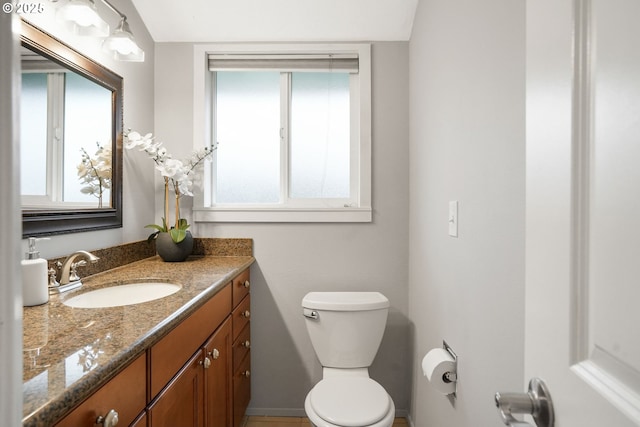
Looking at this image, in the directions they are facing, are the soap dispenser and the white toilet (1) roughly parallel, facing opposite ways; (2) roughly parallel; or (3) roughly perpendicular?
roughly perpendicular

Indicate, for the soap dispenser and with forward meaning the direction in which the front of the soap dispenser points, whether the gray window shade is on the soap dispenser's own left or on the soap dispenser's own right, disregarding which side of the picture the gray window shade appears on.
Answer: on the soap dispenser's own left

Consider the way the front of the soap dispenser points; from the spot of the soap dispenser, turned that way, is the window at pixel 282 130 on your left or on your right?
on your left

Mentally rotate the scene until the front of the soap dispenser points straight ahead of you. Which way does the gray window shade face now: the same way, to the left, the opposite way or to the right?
to the right

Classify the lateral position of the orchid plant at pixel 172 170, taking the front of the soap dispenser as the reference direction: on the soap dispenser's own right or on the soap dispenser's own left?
on the soap dispenser's own left

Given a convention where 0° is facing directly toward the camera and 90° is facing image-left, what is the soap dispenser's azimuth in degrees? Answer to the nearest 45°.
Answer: approximately 315°

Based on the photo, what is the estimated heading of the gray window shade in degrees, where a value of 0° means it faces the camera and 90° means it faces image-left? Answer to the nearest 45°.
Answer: approximately 0°

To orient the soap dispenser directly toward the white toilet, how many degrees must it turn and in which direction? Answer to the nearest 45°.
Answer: approximately 45° to its left

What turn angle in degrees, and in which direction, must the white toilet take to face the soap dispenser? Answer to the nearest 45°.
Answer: approximately 45° to its right
